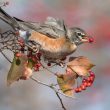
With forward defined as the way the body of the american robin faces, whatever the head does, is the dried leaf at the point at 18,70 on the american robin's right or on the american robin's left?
on the american robin's right

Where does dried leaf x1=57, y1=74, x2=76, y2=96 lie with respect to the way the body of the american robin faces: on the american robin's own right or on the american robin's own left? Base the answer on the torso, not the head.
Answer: on the american robin's own right

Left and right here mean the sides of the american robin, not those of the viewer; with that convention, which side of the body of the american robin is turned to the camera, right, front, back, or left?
right
